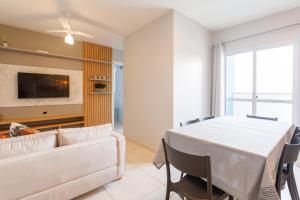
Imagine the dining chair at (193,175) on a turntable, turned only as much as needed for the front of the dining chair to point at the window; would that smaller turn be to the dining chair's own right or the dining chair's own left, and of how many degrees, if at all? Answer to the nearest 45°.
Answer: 0° — it already faces it

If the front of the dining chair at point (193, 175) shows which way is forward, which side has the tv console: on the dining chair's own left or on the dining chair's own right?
on the dining chair's own left

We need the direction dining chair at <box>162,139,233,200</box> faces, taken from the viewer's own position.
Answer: facing away from the viewer and to the right of the viewer

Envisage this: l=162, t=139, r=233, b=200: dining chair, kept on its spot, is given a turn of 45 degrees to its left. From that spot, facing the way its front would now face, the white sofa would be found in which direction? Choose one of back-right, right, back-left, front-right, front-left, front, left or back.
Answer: left

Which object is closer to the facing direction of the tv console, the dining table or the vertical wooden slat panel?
the dining table

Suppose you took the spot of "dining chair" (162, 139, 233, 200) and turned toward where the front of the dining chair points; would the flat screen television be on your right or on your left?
on your left

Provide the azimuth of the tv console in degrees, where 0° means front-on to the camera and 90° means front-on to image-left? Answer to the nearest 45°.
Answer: approximately 315°

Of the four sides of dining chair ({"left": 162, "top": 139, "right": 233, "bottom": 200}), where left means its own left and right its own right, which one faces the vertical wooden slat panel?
left
